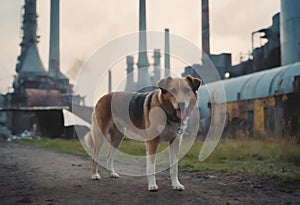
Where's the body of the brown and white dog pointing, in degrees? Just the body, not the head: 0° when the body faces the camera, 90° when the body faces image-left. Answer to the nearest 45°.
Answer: approximately 315°

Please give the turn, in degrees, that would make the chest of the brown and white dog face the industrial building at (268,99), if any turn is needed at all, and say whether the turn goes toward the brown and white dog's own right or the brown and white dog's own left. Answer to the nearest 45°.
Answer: approximately 90° to the brown and white dog's own left

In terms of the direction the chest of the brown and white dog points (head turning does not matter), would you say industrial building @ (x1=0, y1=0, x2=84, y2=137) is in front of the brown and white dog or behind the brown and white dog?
behind

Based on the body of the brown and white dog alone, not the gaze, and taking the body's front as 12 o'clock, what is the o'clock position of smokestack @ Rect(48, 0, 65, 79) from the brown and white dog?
The smokestack is roughly at 7 o'clock from the brown and white dog.

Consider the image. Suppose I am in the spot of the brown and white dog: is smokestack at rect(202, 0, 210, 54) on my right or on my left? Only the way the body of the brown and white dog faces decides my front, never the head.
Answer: on my left

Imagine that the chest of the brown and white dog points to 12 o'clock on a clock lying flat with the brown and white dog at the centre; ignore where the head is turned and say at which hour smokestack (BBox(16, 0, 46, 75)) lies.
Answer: The smokestack is roughly at 7 o'clock from the brown and white dog.

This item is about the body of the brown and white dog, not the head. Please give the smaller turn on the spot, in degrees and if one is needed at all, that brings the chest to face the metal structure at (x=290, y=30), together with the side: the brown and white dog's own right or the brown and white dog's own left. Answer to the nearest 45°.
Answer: approximately 90° to the brown and white dog's own left
